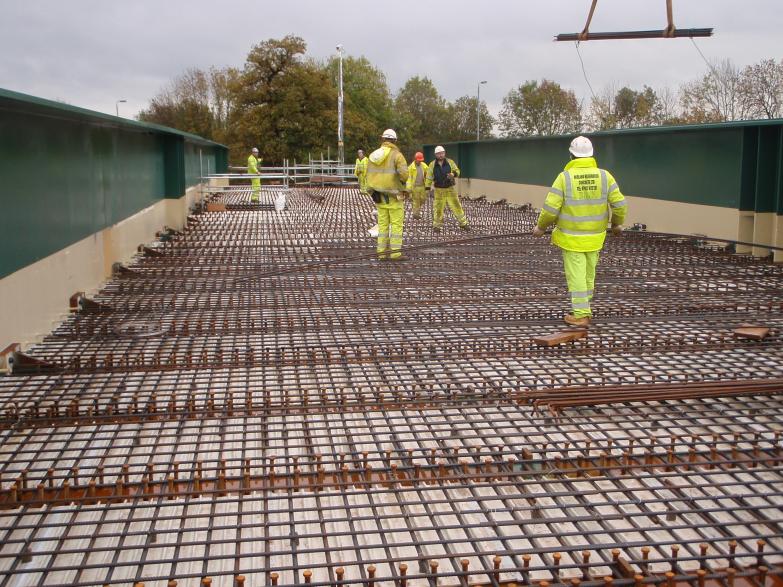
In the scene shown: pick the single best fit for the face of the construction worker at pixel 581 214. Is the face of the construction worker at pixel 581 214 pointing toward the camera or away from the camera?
away from the camera

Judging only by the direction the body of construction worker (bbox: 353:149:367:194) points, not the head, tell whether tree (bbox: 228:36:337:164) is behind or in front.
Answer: behind

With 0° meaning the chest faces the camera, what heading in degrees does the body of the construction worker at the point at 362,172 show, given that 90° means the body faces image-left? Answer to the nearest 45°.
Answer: approximately 0°

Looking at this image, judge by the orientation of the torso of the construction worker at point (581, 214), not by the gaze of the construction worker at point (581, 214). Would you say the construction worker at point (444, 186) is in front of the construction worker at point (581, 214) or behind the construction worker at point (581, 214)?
in front

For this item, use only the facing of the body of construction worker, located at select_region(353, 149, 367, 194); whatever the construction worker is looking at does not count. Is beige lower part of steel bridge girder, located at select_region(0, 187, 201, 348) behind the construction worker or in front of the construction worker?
in front

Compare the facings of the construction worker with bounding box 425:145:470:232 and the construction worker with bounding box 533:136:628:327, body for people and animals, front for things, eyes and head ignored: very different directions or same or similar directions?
very different directions

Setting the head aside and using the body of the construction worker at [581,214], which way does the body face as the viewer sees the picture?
away from the camera

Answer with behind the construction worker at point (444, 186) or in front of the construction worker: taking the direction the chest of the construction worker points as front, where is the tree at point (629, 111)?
behind

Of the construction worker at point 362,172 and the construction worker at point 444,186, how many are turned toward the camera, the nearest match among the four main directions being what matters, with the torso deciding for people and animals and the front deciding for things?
2
